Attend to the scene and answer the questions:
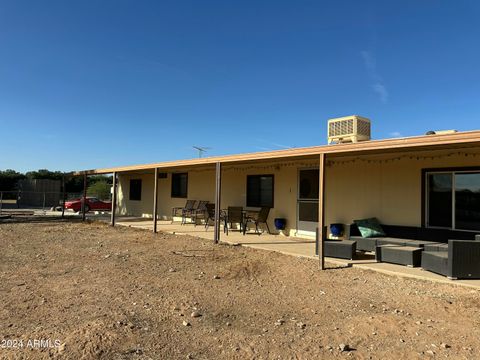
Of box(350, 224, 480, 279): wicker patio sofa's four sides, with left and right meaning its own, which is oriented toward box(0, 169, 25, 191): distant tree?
right

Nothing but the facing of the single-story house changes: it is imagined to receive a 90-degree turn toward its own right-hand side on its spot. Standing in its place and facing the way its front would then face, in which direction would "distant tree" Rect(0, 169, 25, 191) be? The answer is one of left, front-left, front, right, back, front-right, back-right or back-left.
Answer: front

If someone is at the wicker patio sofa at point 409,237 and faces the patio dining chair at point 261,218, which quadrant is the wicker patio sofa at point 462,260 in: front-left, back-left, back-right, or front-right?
back-left

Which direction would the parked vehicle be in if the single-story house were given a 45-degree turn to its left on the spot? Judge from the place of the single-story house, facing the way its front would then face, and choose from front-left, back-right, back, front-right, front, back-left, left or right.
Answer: back-right

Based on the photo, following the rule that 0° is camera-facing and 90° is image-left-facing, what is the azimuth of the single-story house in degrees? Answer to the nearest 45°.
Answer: approximately 45°

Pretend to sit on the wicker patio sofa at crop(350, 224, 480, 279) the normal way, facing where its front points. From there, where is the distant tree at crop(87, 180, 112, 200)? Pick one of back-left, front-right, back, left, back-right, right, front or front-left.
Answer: right

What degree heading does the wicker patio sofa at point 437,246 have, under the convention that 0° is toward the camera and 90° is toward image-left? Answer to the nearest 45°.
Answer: approximately 45°

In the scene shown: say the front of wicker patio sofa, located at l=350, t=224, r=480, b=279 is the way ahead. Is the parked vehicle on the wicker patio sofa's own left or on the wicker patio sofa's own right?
on the wicker patio sofa's own right
